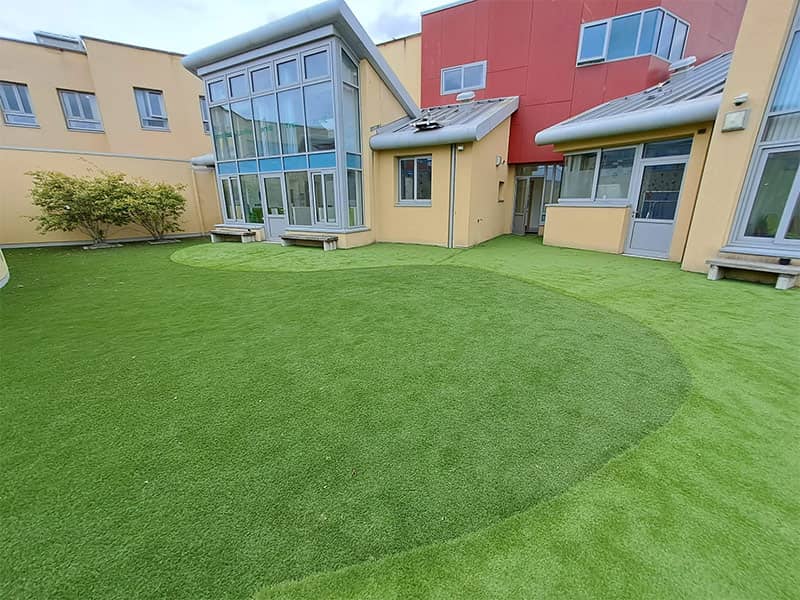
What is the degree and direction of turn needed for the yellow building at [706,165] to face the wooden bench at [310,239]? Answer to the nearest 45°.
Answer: approximately 45° to its right

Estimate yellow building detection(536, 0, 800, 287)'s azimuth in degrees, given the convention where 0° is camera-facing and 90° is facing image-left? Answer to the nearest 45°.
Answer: approximately 45°

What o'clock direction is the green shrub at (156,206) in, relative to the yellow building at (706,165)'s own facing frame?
The green shrub is roughly at 1 o'clock from the yellow building.

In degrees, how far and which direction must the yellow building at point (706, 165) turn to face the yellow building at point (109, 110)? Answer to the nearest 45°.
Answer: approximately 45° to its right

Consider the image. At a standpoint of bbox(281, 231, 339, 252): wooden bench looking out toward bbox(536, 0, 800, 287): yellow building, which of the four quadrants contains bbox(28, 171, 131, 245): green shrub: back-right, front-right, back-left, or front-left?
back-right

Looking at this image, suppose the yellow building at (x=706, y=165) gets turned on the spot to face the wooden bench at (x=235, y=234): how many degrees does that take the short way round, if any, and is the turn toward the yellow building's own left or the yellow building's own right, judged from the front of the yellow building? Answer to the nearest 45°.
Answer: approximately 45° to the yellow building's own right
